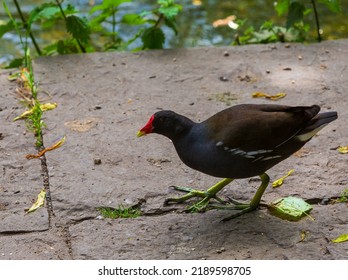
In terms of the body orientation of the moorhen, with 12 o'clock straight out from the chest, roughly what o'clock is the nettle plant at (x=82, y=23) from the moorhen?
The nettle plant is roughly at 2 o'clock from the moorhen.

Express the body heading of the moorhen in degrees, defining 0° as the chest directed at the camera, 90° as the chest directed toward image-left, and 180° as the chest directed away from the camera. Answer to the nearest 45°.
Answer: approximately 90°

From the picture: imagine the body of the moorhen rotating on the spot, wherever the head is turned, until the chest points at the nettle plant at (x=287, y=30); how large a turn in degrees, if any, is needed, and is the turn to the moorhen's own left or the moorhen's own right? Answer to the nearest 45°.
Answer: approximately 90° to the moorhen's own right

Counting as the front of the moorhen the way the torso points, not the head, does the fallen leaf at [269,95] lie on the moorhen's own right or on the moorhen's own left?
on the moorhen's own right

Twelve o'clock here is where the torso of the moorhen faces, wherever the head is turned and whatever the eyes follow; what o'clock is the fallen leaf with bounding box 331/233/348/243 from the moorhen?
The fallen leaf is roughly at 7 o'clock from the moorhen.

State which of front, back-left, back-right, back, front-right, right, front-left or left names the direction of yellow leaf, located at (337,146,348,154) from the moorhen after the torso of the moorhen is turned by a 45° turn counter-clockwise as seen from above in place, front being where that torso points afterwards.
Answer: back
